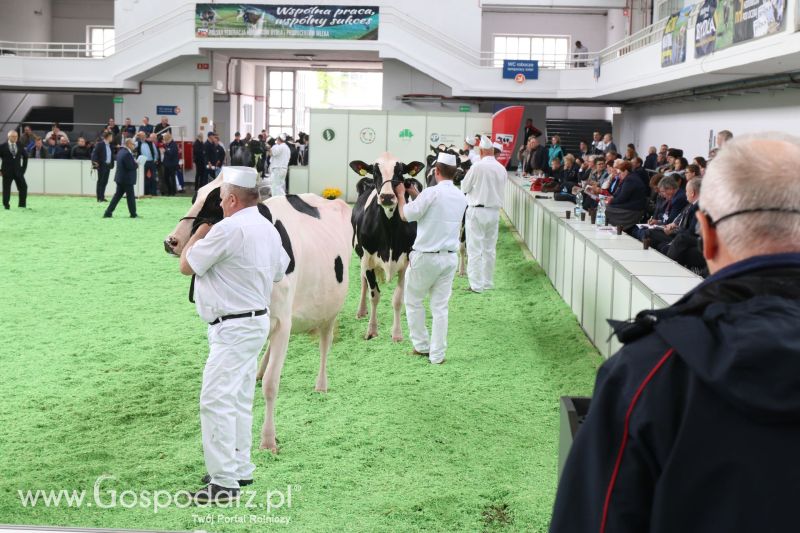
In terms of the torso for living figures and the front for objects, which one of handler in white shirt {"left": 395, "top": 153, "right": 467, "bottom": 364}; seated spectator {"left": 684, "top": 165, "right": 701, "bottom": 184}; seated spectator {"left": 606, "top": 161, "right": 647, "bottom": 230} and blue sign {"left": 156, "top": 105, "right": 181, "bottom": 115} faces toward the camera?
the blue sign

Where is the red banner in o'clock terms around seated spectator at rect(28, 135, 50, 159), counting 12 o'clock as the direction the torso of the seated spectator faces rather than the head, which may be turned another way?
The red banner is roughly at 10 o'clock from the seated spectator.

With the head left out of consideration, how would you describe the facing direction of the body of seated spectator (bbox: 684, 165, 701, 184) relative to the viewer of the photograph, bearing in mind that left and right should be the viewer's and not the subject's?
facing to the left of the viewer

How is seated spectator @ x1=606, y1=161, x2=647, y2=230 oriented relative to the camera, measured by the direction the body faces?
to the viewer's left

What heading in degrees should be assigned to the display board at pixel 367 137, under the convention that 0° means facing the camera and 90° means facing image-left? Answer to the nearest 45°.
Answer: approximately 0°

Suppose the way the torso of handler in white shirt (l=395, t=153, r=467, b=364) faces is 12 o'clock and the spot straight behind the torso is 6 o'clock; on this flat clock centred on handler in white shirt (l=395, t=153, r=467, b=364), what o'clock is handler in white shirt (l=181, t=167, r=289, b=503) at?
handler in white shirt (l=181, t=167, r=289, b=503) is roughly at 8 o'clock from handler in white shirt (l=395, t=153, r=467, b=364).

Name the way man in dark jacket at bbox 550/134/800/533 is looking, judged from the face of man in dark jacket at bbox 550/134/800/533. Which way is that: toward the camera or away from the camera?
away from the camera

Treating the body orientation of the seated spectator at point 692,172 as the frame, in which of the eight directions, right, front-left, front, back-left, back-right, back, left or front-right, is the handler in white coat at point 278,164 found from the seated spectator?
front-right

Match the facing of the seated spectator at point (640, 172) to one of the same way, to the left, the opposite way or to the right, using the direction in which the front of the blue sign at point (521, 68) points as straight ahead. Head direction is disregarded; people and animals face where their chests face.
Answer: to the right

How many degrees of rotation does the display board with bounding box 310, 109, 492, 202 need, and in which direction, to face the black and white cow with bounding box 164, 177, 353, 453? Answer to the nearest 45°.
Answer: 0° — it already faces it

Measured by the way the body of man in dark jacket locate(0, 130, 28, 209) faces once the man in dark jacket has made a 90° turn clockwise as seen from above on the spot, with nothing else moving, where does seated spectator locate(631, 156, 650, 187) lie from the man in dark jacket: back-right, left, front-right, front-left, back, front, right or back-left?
back-left

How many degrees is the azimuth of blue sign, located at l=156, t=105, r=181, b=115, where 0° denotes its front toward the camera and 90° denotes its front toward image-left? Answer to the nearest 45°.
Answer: approximately 0°

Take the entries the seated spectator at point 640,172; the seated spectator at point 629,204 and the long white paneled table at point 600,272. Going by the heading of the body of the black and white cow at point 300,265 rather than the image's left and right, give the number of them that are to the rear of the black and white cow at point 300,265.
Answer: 3

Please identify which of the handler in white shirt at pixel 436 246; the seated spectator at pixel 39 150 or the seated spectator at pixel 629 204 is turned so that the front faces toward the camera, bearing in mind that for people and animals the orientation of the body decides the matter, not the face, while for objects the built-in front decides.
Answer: the seated spectator at pixel 39 150
